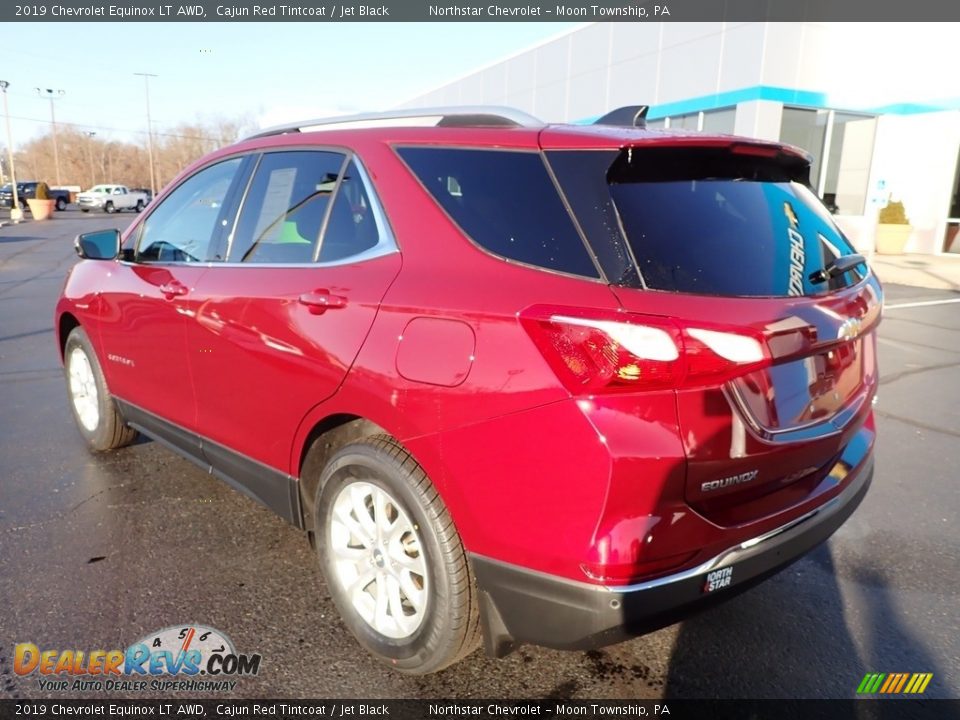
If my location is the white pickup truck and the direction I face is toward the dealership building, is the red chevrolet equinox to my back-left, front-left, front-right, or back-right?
front-right

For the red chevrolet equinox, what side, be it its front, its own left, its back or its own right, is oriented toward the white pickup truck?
front

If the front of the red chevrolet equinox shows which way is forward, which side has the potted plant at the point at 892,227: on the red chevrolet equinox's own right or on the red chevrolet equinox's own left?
on the red chevrolet equinox's own right

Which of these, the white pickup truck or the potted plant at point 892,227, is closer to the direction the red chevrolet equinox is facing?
the white pickup truck

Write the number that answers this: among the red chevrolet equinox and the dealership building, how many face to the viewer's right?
0

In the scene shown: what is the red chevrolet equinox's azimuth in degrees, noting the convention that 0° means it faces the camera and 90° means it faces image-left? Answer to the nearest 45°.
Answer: approximately 135°

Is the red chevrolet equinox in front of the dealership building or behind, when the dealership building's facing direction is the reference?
in front

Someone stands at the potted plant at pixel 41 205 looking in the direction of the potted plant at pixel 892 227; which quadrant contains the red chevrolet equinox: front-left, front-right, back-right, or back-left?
front-right

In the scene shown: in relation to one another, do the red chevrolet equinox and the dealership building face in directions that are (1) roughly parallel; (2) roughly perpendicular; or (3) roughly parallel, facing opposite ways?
roughly perpendicular

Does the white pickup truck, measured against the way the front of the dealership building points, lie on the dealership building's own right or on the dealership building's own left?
on the dealership building's own right

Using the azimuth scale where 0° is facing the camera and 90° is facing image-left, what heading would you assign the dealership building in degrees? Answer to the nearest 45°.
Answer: approximately 45°
